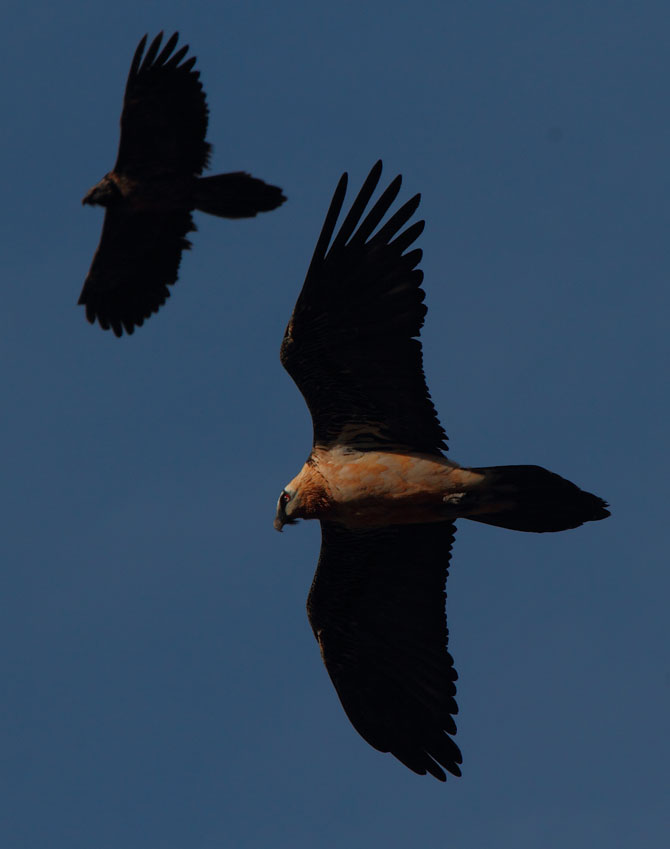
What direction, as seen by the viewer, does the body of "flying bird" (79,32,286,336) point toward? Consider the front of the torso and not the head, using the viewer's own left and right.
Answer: facing to the left of the viewer

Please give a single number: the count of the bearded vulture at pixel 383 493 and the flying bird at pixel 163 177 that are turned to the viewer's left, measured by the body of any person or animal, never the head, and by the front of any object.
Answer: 2

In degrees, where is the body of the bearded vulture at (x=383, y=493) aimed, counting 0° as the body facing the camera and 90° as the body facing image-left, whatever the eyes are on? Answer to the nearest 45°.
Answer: approximately 90°
